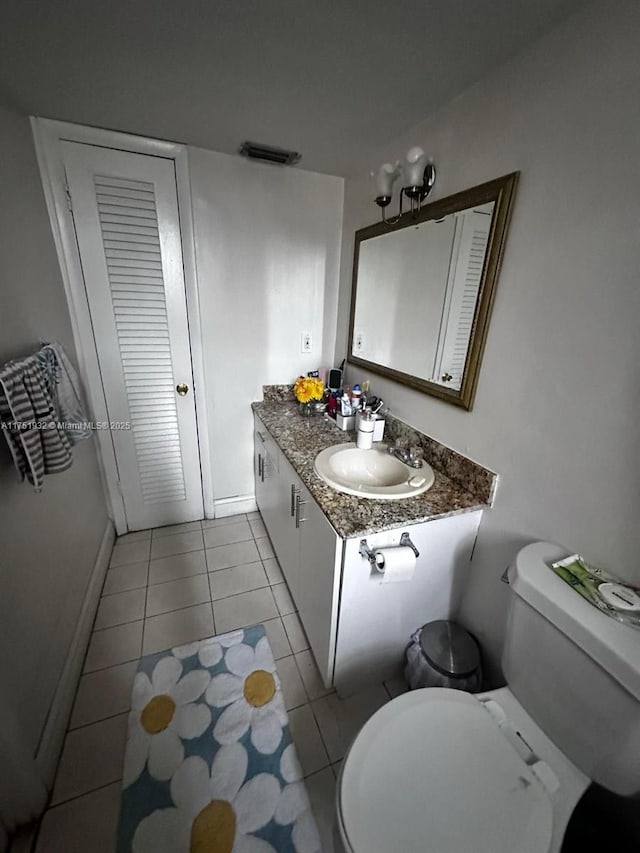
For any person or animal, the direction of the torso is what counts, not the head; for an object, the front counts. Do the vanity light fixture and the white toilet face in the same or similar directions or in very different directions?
same or similar directions

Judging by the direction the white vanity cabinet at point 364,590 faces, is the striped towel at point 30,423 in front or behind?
in front

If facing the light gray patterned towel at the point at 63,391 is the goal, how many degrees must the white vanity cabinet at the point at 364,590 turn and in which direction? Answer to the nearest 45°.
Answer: approximately 45° to its right

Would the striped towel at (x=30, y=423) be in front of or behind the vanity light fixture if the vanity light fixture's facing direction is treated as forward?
in front

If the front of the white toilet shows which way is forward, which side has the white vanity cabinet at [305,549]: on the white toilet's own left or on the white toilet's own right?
on the white toilet's own right

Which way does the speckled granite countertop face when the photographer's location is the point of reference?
facing the viewer and to the left of the viewer

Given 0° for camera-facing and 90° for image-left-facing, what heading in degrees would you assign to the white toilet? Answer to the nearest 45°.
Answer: approximately 45°

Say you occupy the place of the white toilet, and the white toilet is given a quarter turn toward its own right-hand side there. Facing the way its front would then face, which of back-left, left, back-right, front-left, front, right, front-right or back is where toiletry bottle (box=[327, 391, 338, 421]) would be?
front

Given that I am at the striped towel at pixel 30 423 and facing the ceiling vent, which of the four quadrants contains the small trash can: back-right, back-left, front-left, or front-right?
front-right

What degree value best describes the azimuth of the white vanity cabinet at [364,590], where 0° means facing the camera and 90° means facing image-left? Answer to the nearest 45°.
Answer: approximately 45°

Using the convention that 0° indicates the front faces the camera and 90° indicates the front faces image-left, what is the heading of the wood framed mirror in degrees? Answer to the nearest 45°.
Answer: approximately 45°

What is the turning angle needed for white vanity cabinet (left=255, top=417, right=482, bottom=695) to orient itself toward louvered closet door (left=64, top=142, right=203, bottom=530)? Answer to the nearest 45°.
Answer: approximately 90° to its right

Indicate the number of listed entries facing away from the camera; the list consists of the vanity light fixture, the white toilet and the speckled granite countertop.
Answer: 0

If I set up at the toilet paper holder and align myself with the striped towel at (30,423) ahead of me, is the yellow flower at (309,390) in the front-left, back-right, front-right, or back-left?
front-right
